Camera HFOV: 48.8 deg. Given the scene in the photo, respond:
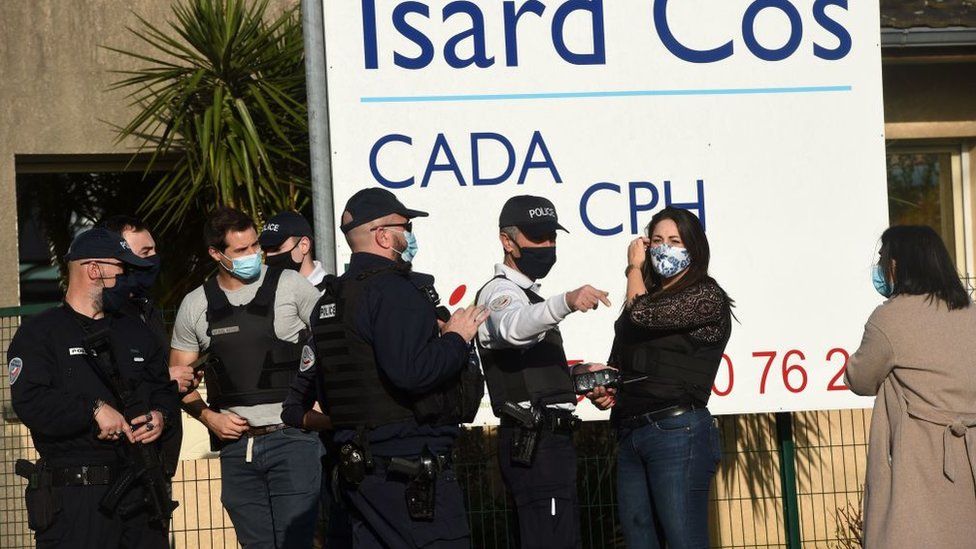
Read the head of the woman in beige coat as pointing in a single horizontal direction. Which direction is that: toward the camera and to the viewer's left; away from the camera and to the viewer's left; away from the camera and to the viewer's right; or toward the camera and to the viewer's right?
away from the camera and to the viewer's left

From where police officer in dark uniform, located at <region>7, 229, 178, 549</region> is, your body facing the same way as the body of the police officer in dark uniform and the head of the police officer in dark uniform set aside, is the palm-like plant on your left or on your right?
on your left

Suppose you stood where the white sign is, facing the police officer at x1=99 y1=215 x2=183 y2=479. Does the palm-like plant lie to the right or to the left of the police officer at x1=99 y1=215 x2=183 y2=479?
right

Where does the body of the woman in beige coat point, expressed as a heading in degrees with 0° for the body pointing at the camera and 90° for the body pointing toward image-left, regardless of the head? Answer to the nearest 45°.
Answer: approximately 135°

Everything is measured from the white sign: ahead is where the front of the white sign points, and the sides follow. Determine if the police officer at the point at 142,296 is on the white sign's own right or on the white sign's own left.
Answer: on the white sign's own right

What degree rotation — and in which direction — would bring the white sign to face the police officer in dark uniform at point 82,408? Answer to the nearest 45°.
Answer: approximately 45° to its right

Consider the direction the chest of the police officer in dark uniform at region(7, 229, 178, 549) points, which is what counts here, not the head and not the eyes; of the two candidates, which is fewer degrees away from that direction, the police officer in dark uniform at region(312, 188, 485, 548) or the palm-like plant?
the police officer in dark uniform

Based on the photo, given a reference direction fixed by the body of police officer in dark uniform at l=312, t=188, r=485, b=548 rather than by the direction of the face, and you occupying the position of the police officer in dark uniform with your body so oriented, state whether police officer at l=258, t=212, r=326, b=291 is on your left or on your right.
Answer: on your left

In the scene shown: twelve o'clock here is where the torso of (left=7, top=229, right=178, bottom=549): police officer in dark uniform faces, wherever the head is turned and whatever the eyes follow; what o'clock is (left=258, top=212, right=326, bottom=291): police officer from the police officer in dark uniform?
The police officer is roughly at 9 o'clock from the police officer in dark uniform.
